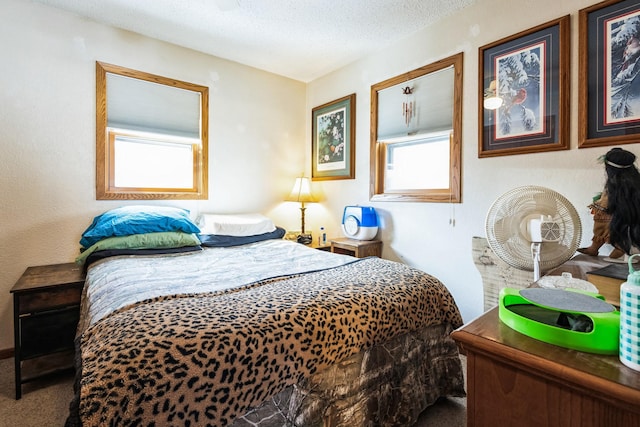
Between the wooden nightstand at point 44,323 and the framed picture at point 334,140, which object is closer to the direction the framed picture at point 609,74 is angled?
the wooden nightstand

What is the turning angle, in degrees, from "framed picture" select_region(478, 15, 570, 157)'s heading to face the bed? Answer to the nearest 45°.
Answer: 0° — it already faces it

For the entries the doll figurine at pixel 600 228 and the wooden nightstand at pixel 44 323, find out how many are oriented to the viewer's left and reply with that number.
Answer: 1

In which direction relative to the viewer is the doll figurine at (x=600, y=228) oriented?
to the viewer's left

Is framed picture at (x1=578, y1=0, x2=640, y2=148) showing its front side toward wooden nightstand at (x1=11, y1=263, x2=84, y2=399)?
yes
